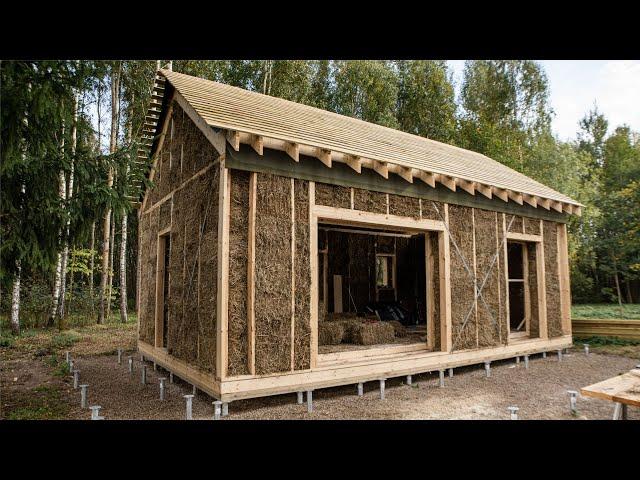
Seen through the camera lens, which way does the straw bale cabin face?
facing the viewer and to the right of the viewer

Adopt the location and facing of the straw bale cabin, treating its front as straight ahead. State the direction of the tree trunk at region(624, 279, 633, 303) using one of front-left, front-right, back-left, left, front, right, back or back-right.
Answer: left

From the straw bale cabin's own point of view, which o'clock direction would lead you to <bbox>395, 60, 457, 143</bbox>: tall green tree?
The tall green tree is roughly at 8 o'clock from the straw bale cabin.

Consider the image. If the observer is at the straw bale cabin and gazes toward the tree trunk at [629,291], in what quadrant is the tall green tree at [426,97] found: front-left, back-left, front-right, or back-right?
front-left

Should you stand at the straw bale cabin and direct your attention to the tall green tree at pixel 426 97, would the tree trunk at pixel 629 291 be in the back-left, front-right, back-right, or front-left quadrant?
front-right
